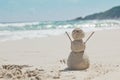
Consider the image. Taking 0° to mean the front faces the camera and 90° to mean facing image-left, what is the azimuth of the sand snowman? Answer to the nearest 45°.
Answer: approximately 0°
